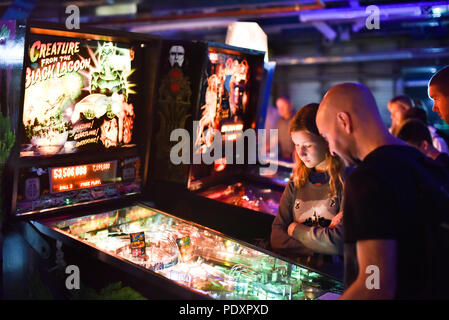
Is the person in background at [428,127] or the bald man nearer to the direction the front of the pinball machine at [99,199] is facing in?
the bald man

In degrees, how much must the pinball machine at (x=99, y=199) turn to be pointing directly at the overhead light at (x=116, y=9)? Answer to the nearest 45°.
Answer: approximately 135° to its left

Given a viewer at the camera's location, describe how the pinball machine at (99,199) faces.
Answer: facing the viewer and to the right of the viewer

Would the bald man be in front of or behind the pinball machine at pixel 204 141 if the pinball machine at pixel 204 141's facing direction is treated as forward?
in front

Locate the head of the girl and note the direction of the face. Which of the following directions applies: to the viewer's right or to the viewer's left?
to the viewer's left

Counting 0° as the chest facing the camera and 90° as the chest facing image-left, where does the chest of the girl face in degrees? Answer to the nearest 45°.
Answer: approximately 0°

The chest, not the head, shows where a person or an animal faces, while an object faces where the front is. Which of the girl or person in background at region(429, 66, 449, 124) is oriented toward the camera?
the girl

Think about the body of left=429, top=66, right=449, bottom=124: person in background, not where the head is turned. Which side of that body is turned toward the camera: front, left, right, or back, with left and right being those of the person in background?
left
